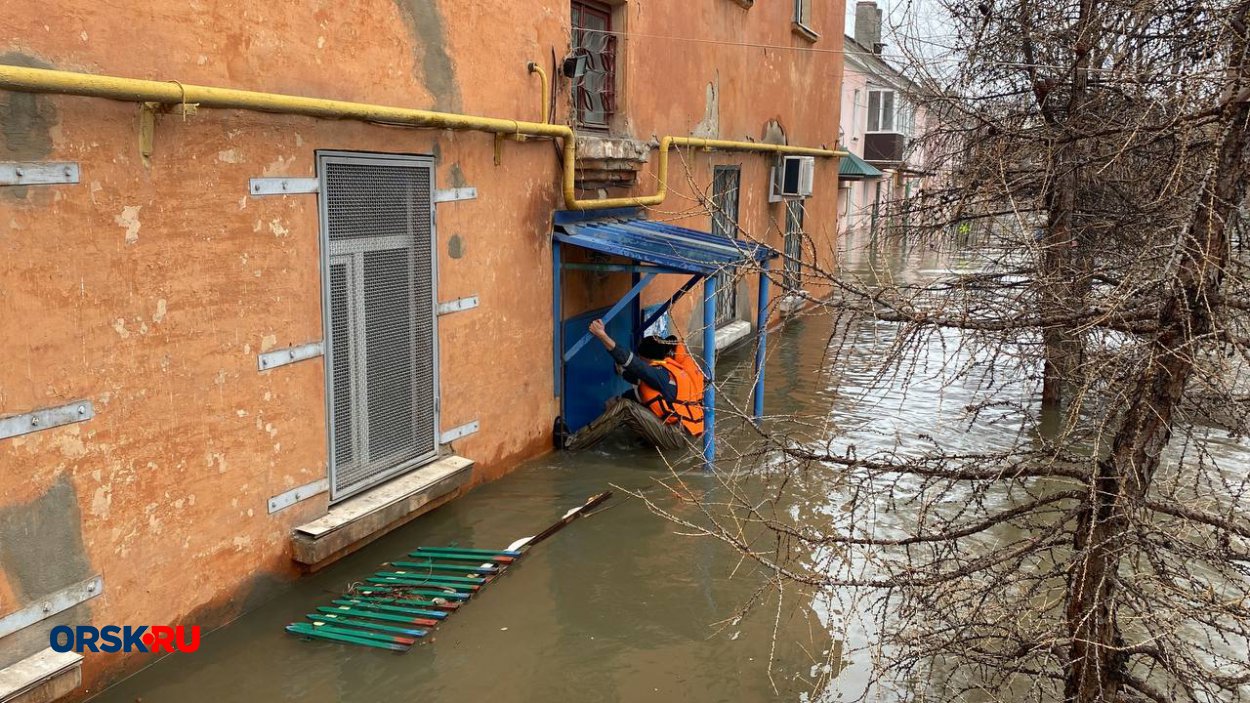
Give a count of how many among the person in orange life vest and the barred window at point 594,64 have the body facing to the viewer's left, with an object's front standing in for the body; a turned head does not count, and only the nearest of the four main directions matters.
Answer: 1

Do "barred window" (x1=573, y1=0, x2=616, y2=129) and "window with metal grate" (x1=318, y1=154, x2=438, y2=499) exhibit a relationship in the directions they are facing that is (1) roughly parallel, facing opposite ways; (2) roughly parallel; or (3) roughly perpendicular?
roughly parallel

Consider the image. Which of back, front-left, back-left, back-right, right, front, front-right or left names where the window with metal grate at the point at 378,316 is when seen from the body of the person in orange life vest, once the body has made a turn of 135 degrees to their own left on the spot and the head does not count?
right

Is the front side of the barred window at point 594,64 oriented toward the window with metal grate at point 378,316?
no

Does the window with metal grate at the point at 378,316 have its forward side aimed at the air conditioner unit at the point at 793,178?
no

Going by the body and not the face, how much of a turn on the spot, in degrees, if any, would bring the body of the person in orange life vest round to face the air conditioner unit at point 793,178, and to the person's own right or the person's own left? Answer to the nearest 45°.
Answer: approximately 90° to the person's own right

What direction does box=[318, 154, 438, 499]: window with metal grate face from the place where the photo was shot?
facing the viewer and to the right of the viewer

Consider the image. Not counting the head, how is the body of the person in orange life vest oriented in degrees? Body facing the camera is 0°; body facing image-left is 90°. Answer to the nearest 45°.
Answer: approximately 90°

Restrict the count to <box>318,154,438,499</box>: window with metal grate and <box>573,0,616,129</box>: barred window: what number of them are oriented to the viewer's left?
0

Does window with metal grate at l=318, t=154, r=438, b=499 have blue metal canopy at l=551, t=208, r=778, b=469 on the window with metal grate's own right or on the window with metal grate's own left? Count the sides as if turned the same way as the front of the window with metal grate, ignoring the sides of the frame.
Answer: on the window with metal grate's own left

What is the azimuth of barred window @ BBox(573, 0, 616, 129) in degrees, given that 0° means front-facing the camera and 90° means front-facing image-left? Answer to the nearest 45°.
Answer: approximately 315°
